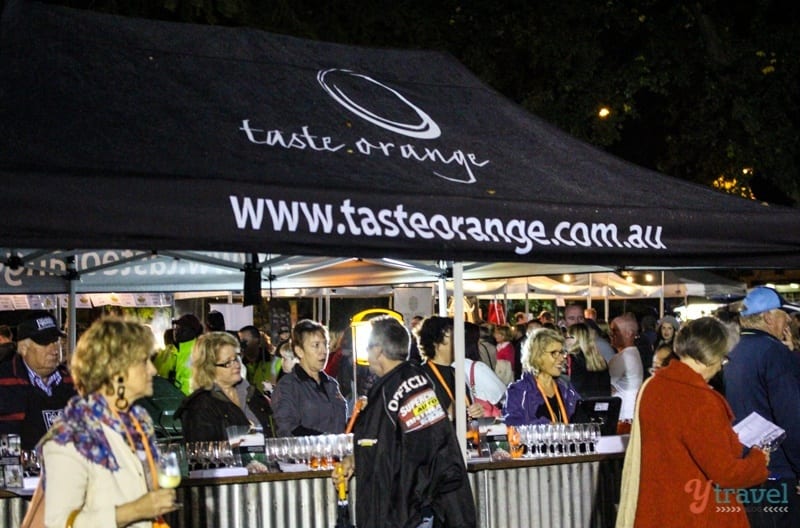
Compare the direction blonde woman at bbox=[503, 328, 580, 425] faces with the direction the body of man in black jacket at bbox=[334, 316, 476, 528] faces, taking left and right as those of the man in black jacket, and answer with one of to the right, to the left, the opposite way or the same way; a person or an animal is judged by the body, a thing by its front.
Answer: the opposite way

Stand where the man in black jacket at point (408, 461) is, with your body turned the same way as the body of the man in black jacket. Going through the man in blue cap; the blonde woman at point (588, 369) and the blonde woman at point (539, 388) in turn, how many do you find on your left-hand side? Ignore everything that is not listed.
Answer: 0

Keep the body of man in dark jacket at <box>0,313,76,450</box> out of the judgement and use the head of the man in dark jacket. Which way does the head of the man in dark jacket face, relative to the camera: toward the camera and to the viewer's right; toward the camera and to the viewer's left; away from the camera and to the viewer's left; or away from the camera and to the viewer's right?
toward the camera and to the viewer's right

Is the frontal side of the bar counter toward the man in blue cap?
no

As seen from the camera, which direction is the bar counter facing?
toward the camera

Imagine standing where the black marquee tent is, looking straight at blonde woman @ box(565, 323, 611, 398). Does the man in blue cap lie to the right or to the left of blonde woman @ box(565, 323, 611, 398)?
right

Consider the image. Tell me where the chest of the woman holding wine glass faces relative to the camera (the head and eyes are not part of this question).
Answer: to the viewer's right

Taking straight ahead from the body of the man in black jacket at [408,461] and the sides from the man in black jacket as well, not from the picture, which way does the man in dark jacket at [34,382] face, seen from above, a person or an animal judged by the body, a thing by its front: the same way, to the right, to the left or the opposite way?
the opposite way

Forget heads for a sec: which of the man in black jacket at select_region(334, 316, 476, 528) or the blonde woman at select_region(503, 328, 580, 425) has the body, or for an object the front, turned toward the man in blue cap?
the blonde woman

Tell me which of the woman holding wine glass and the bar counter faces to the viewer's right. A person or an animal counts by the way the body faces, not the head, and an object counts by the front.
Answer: the woman holding wine glass

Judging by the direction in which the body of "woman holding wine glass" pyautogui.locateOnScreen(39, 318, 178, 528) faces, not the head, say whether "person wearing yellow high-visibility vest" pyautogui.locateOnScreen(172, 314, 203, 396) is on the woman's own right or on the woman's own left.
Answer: on the woman's own left

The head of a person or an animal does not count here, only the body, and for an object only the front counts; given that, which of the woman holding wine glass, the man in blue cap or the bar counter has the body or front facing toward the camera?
the bar counter
